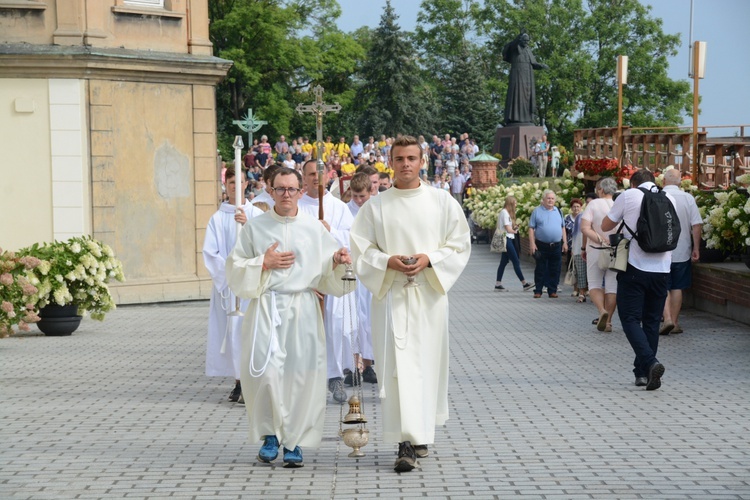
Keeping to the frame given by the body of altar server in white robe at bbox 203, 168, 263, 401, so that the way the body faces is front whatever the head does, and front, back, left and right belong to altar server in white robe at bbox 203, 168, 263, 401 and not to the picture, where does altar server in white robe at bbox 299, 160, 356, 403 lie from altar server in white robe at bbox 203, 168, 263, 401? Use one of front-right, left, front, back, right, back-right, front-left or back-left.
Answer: left

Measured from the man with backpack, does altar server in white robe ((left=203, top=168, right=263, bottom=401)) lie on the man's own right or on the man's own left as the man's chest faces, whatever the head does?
on the man's own left

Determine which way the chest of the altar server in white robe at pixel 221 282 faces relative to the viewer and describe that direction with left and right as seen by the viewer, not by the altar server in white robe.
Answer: facing the viewer

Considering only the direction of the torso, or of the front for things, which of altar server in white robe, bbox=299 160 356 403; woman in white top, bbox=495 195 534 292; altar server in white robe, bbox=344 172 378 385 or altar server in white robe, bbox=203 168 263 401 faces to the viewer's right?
the woman in white top

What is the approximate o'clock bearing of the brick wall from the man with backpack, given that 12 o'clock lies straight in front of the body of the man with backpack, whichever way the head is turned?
The brick wall is roughly at 2 o'clock from the man with backpack.

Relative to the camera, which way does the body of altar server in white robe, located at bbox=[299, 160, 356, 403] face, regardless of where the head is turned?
toward the camera

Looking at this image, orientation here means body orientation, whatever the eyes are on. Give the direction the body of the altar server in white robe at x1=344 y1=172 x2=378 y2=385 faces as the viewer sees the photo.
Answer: toward the camera

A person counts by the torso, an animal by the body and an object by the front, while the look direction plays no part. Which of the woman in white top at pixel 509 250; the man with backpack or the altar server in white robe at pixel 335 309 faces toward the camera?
the altar server in white robe

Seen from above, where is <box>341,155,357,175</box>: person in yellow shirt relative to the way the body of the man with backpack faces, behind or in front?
in front

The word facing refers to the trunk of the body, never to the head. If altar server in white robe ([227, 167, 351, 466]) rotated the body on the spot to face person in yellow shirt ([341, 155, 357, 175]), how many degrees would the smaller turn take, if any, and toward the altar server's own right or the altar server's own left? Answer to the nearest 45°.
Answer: approximately 180°
